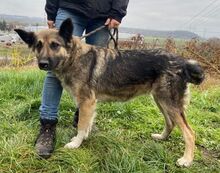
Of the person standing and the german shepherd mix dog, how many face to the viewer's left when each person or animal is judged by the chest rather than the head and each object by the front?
1

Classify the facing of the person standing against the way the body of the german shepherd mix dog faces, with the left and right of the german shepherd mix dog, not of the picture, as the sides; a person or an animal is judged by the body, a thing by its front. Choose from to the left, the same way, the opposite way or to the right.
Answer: to the left

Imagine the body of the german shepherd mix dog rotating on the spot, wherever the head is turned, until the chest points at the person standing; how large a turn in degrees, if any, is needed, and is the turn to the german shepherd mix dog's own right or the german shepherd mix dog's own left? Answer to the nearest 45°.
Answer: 0° — it already faces them

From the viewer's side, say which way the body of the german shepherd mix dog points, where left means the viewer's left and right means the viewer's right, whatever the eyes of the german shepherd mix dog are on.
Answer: facing to the left of the viewer
